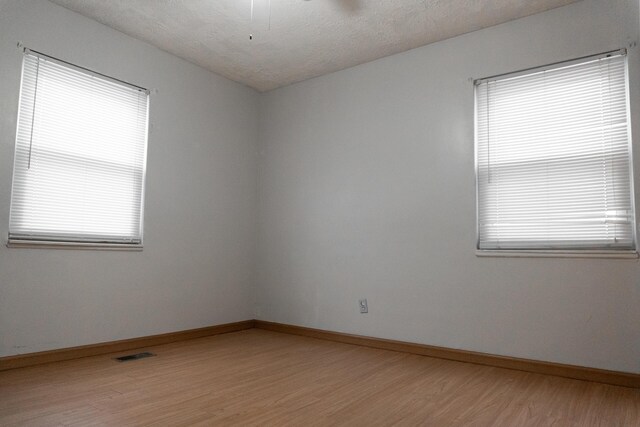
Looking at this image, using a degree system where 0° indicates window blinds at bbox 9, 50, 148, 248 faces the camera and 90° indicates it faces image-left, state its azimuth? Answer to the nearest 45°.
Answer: approximately 315°

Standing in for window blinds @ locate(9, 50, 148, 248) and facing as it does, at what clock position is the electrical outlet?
The electrical outlet is roughly at 11 o'clock from the window blinds.

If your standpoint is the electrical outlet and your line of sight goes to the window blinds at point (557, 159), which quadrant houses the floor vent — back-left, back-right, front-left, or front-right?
back-right

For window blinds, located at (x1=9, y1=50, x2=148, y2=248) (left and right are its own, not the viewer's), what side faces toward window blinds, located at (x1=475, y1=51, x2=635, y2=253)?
front
